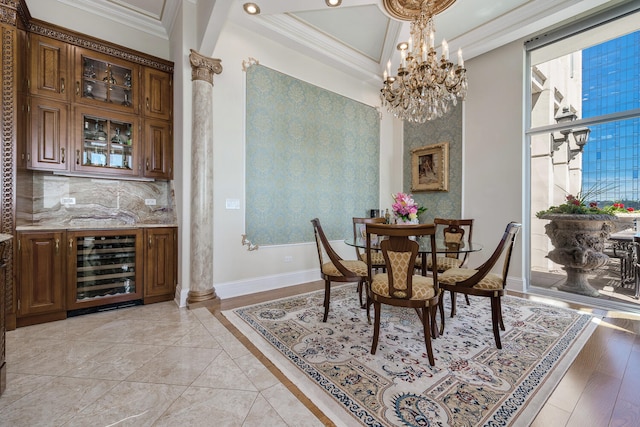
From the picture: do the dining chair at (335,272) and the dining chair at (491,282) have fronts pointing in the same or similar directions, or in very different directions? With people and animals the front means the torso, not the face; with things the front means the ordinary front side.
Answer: very different directions

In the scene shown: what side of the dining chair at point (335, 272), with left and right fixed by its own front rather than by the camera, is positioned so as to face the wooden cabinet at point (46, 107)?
back

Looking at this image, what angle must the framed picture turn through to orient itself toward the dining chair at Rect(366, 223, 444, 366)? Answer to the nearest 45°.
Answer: approximately 45° to its left

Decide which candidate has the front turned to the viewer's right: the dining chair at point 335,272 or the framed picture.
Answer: the dining chair

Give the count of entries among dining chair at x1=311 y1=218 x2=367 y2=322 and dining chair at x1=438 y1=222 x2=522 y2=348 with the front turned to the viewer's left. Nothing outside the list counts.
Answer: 1

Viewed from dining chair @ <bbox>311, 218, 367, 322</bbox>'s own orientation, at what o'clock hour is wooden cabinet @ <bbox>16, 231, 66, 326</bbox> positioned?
The wooden cabinet is roughly at 6 o'clock from the dining chair.

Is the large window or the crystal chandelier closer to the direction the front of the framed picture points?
the crystal chandelier

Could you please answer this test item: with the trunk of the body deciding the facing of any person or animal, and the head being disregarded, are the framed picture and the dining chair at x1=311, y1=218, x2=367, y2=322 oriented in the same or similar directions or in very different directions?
very different directions

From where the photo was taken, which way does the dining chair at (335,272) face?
to the viewer's right

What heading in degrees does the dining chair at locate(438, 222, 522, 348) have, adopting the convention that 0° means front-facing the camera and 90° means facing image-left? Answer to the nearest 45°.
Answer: approximately 90°

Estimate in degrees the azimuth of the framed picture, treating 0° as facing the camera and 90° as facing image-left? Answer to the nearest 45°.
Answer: approximately 45°
